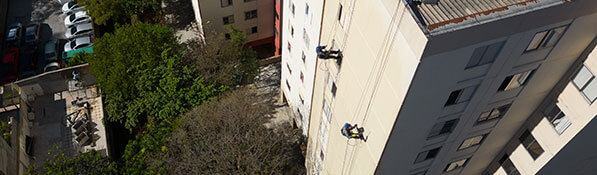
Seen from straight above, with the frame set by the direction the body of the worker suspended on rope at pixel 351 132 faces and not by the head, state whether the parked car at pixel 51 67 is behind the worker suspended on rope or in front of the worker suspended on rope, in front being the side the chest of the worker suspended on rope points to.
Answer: behind

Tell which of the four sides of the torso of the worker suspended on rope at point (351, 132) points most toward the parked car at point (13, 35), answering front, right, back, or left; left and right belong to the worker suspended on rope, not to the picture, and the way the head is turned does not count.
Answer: back

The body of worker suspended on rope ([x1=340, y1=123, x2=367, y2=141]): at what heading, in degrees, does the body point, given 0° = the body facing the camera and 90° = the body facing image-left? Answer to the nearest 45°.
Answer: approximately 270°
